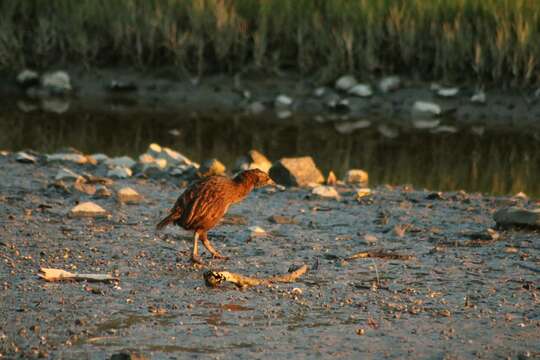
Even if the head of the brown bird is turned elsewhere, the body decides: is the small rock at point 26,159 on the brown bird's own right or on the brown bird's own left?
on the brown bird's own left

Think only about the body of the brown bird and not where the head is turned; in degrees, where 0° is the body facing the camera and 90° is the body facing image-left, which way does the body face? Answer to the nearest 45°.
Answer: approximately 270°

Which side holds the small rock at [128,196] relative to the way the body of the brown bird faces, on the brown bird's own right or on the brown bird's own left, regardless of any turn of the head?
on the brown bird's own left

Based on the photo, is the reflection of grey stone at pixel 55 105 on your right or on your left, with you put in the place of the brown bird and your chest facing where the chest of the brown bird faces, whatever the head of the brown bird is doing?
on your left

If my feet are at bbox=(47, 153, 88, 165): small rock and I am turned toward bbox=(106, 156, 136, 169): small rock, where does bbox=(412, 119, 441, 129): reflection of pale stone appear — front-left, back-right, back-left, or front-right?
front-left

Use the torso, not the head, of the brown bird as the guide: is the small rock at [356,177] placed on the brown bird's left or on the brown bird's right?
on the brown bird's left

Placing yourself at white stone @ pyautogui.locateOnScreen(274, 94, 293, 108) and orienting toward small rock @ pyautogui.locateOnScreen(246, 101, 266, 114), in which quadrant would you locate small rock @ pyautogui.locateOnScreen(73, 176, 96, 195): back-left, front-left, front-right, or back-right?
front-left

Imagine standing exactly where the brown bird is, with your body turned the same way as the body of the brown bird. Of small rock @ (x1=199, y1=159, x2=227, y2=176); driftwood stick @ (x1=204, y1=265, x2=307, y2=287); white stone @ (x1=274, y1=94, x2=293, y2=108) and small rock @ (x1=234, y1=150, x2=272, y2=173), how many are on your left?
3

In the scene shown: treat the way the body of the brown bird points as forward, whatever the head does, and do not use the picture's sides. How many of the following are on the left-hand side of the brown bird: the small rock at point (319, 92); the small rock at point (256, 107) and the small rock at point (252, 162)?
3

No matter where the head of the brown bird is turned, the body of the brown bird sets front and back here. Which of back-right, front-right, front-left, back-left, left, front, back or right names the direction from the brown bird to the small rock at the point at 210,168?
left

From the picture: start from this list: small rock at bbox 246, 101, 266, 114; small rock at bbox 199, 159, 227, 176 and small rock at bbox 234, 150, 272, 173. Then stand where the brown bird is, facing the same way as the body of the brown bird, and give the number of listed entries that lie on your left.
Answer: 3

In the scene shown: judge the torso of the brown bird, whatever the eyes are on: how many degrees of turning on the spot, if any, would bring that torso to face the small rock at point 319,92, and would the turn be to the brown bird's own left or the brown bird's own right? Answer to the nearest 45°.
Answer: approximately 90° to the brown bird's own left

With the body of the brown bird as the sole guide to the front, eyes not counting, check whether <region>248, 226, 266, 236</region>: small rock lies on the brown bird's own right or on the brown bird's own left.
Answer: on the brown bird's own left
